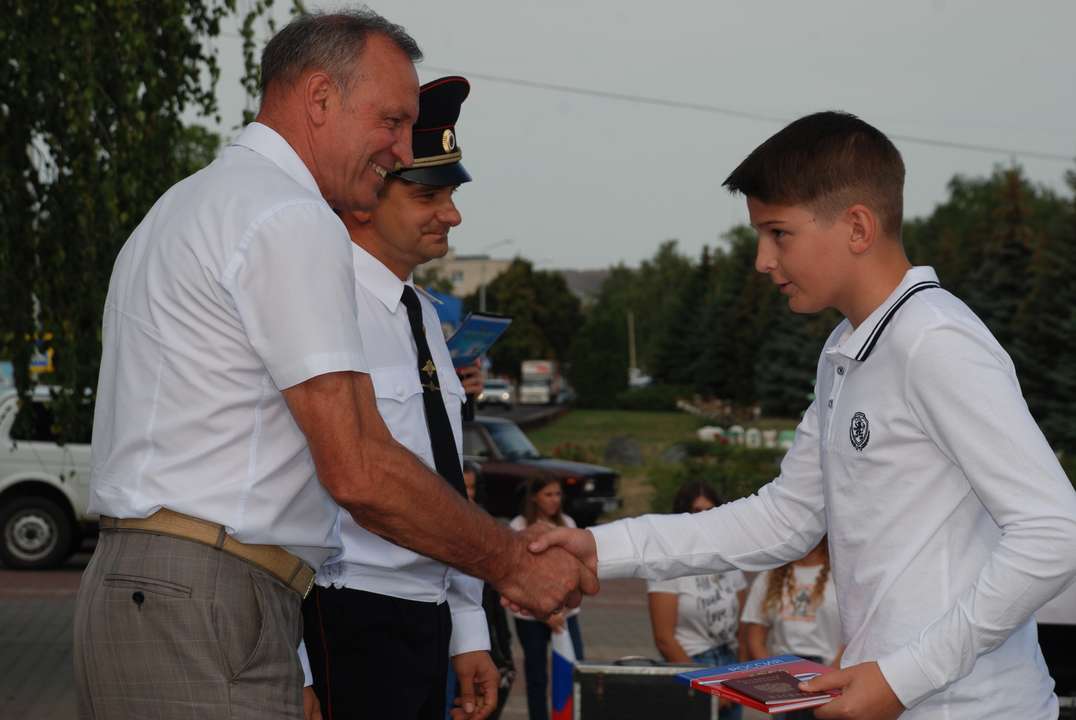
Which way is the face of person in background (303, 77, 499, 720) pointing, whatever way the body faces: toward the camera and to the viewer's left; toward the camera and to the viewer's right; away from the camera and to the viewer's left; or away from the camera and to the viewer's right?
toward the camera and to the viewer's right

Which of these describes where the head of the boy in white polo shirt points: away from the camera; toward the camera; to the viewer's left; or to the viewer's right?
to the viewer's left

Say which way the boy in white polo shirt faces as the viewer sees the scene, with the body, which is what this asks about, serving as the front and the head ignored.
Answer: to the viewer's left

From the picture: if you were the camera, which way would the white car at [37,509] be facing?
facing to the right of the viewer

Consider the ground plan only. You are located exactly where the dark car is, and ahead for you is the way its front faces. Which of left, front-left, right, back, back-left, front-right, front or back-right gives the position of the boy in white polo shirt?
front-right

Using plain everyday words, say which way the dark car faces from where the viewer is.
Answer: facing the viewer and to the right of the viewer

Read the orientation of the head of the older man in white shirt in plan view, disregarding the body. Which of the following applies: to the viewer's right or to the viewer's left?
to the viewer's right

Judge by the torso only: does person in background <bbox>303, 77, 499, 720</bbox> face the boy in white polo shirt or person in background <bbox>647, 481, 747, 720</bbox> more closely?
the boy in white polo shirt

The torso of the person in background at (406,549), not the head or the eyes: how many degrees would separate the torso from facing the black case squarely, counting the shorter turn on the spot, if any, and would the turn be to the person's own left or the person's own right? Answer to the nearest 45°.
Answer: approximately 90° to the person's own left

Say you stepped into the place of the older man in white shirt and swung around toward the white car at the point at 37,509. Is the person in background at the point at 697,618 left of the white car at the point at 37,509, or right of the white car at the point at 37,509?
right

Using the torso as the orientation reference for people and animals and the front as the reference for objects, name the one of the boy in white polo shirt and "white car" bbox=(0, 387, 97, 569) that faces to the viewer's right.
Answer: the white car

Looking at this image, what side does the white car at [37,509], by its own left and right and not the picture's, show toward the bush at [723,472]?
front
